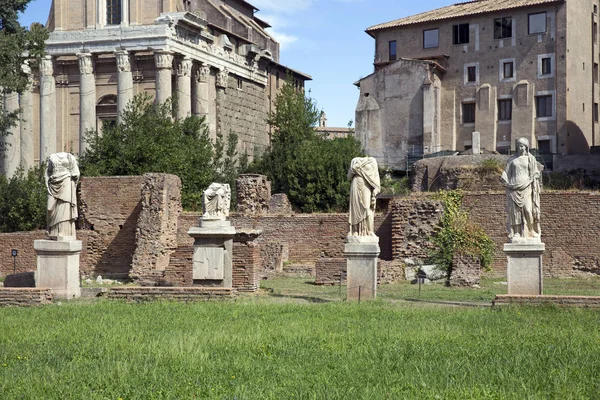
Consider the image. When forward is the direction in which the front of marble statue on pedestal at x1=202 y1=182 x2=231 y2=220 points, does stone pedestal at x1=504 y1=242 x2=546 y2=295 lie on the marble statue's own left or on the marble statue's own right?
on the marble statue's own left

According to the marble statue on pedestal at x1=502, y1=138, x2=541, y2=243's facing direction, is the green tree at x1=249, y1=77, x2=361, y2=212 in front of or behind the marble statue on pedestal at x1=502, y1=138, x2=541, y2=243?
behind

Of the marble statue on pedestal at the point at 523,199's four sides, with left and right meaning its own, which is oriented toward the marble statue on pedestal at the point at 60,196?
right

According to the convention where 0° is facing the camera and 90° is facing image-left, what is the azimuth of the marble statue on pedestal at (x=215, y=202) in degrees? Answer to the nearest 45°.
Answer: approximately 0°

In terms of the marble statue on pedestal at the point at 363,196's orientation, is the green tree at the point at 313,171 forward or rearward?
rearward

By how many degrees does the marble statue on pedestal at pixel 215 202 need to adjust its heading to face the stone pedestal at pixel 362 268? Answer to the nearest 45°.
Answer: approximately 45° to its left

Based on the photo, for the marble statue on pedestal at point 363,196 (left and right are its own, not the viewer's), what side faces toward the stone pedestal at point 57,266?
right

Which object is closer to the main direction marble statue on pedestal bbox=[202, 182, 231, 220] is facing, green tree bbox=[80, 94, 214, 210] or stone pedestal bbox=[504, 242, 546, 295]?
the stone pedestal

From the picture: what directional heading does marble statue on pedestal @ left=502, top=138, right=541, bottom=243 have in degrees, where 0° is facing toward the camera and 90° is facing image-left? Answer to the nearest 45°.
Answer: approximately 0°
